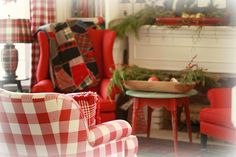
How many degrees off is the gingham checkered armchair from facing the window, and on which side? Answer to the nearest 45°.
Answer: approximately 45° to its left

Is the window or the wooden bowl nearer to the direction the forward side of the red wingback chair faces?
the wooden bowl

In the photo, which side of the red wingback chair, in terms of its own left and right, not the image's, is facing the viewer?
front

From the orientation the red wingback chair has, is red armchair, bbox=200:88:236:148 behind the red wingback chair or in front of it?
in front

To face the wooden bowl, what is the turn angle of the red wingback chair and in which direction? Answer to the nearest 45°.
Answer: approximately 45° to its left

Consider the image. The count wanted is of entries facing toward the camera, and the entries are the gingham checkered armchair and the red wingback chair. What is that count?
1

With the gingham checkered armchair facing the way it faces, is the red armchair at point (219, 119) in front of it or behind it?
in front

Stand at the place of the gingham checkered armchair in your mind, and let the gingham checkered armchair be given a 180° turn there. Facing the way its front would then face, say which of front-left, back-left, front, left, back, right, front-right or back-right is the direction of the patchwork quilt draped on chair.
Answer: back-right

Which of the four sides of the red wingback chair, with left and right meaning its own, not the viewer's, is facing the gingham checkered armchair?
front

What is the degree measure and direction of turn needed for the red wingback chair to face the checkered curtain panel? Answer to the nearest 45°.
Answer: approximately 135° to its right

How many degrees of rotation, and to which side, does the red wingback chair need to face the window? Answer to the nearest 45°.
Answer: approximately 135° to its right

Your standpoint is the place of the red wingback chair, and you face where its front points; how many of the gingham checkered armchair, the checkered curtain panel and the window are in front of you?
1

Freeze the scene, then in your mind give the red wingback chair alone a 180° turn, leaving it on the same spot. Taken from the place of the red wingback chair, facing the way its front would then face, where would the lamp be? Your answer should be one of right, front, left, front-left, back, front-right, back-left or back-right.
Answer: left

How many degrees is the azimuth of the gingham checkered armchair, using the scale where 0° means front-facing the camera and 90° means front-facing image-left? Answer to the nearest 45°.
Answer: approximately 225°

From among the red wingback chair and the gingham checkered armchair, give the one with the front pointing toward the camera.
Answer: the red wingback chair

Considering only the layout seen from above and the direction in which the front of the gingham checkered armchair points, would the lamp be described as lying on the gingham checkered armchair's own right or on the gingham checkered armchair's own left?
on the gingham checkered armchair's own left
